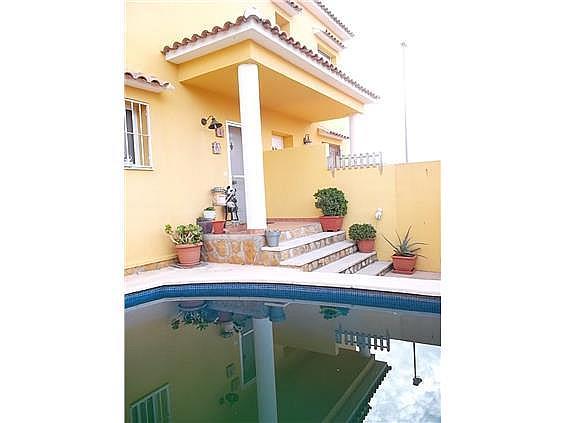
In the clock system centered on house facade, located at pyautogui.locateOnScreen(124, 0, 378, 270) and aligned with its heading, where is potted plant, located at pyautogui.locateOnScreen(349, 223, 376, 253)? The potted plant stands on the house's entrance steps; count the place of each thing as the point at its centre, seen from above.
The potted plant is roughly at 10 o'clock from the house facade.

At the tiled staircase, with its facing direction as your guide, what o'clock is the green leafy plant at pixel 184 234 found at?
The green leafy plant is roughly at 4 o'clock from the tiled staircase.

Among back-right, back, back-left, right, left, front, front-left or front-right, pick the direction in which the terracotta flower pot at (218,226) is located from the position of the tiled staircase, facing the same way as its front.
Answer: back-right

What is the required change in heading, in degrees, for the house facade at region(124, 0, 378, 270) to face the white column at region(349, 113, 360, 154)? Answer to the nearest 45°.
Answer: approximately 90° to its left

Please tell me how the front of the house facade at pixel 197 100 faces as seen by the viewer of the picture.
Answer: facing the viewer and to the right of the viewer

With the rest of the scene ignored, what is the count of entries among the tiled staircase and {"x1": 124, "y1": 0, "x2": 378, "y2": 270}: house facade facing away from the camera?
0

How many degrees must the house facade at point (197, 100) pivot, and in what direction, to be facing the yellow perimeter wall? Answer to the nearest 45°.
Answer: approximately 45° to its left

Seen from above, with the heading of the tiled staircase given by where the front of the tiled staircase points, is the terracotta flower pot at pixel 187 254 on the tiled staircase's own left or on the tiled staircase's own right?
on the tiled staircase's own right
